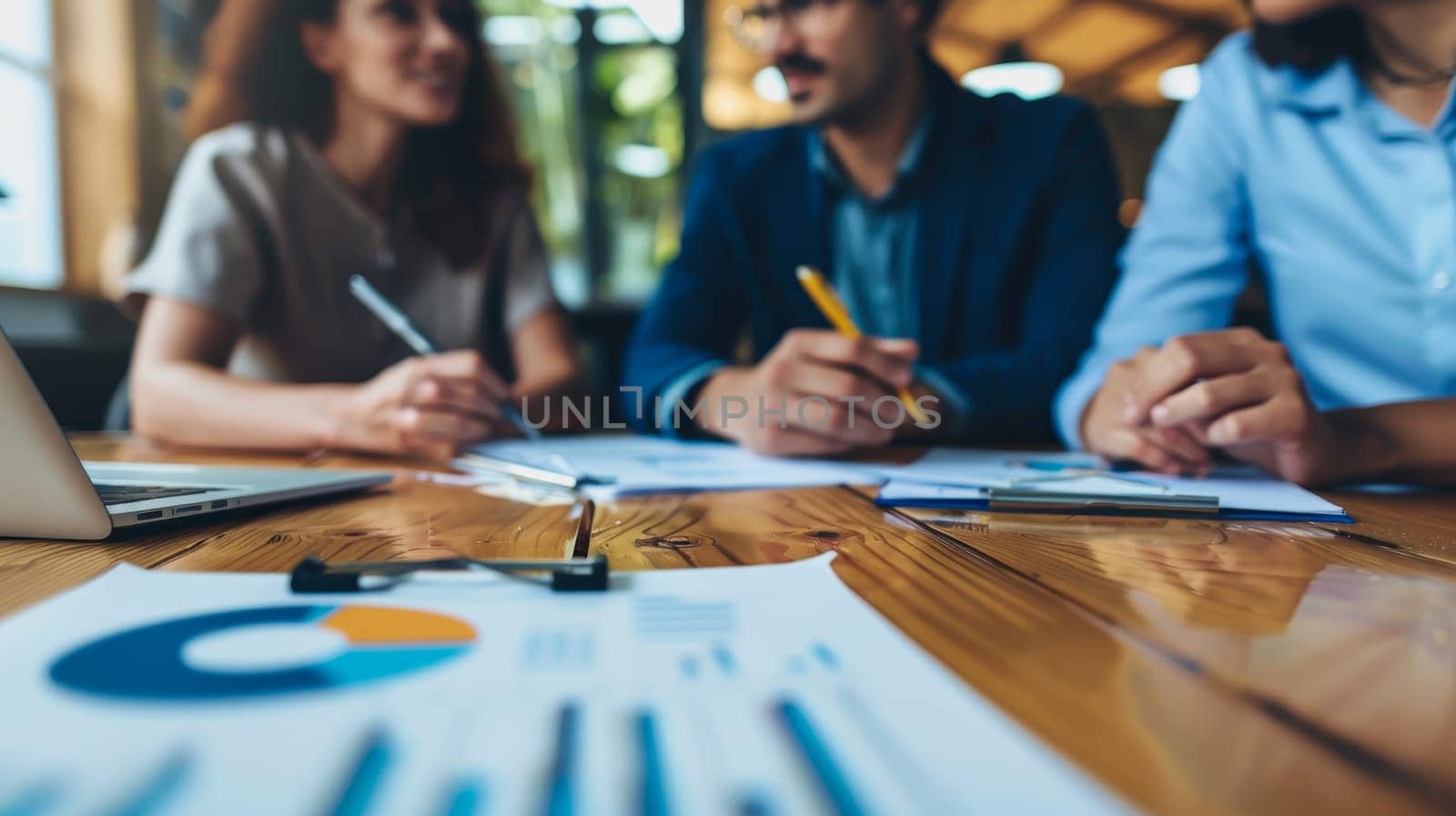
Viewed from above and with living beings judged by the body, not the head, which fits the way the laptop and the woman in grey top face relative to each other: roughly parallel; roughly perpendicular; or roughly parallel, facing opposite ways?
roughly perpendicular

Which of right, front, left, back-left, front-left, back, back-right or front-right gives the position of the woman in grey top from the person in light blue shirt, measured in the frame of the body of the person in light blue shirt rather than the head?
right

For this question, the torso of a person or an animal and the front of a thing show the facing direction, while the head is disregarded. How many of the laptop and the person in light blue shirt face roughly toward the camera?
1

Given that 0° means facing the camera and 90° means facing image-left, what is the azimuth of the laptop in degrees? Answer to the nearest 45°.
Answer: approximately 225°

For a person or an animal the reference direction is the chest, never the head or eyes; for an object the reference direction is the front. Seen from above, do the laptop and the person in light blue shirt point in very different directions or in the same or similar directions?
very different directions

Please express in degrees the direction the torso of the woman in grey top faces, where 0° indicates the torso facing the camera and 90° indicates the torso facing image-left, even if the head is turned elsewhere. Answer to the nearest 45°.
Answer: approximately 315°

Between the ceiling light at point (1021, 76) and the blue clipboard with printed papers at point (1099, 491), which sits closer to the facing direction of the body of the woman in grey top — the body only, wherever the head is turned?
the blue clipboard with printed papers

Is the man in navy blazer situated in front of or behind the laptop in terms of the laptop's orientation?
in front

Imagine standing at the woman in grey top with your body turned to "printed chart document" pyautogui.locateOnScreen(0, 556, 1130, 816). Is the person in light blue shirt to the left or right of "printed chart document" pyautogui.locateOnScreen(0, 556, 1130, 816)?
left

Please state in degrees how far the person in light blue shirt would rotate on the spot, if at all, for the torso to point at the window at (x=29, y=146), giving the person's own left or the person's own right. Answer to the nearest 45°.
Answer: approximately 90° to the person's own right

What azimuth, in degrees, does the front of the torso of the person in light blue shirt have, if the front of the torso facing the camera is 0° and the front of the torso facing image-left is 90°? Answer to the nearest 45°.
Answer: approximately 0°

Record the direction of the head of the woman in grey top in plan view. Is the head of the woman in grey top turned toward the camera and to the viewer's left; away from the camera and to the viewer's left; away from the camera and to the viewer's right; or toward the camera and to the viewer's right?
toward the camera and to the viewer's right

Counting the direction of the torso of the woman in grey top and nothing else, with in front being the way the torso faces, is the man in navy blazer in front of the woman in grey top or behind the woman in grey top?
in front
